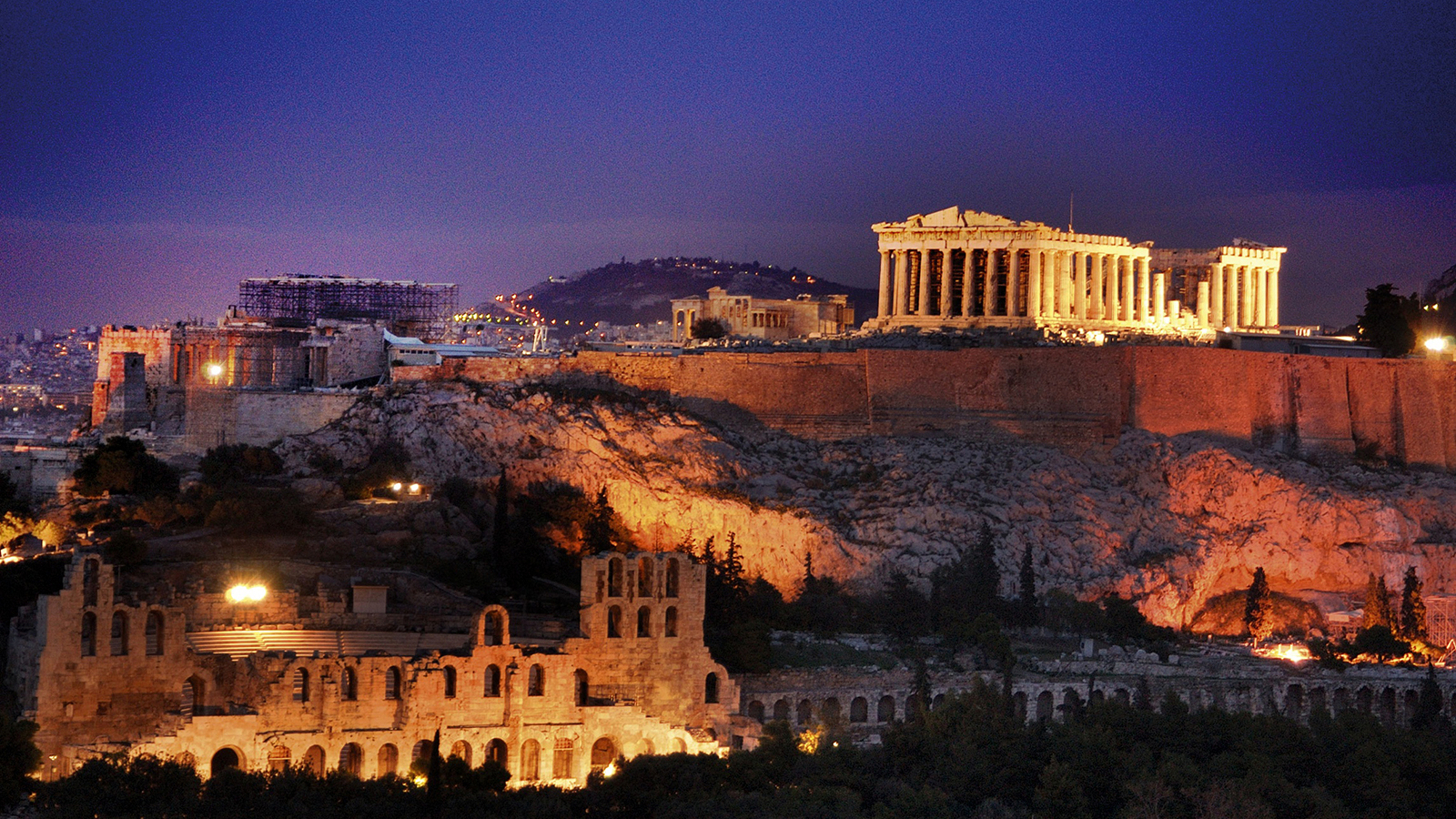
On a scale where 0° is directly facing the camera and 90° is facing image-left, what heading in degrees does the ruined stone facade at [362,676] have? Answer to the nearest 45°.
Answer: approximately 0°
